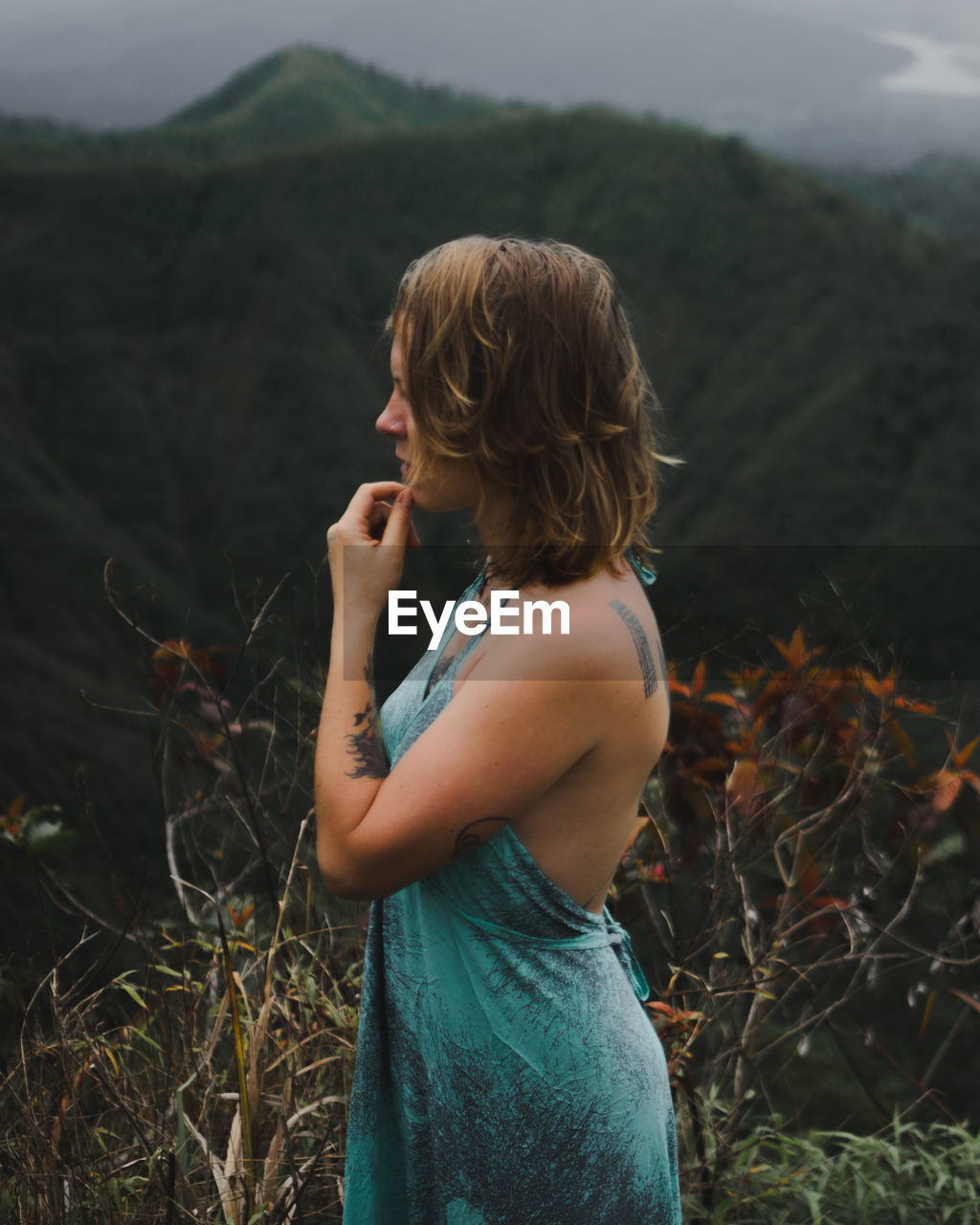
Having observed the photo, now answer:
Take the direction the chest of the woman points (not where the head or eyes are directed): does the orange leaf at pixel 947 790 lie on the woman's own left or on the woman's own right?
on the woman's own right

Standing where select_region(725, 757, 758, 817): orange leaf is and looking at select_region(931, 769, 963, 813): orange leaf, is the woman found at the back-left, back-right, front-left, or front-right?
back-right

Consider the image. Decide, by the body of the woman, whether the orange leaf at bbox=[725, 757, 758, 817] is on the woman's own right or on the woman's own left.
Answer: on the woman's own right

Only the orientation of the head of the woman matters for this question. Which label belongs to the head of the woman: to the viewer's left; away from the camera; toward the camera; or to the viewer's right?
to the viewer's left

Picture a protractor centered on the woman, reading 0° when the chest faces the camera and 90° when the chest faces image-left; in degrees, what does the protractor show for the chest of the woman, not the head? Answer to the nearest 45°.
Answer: approximately 90°
